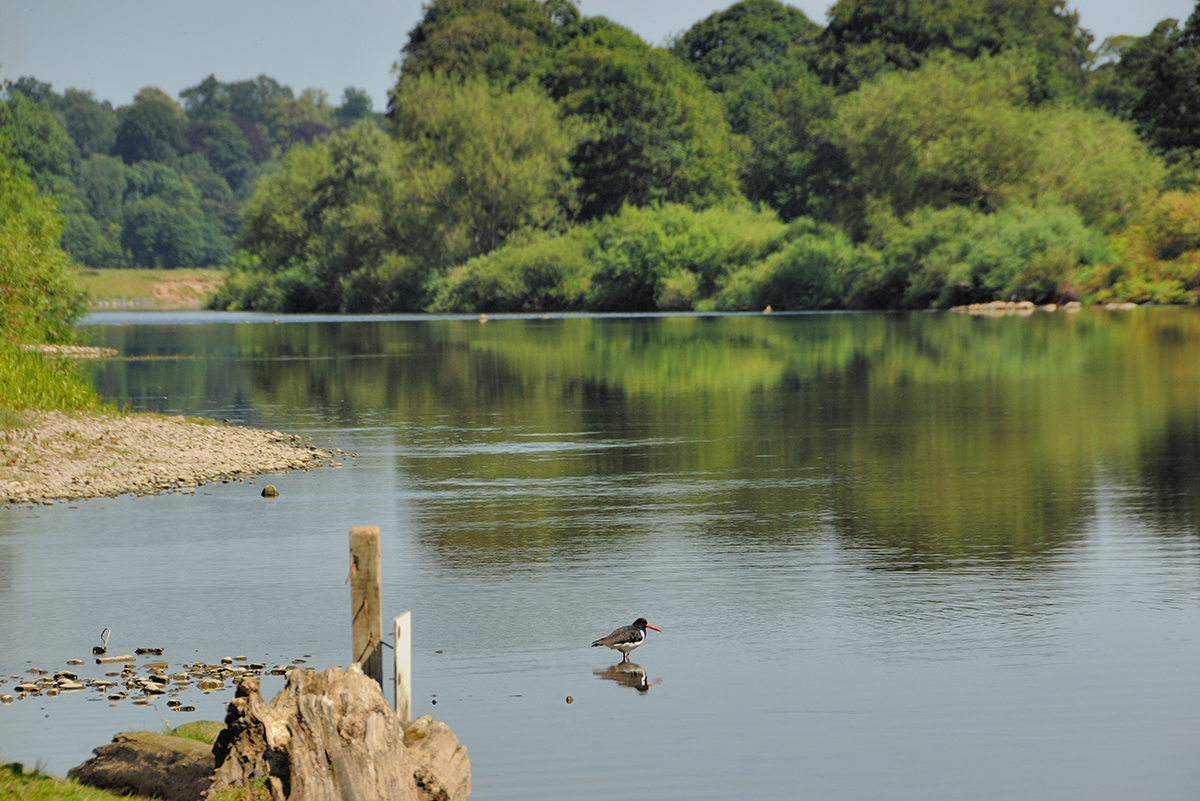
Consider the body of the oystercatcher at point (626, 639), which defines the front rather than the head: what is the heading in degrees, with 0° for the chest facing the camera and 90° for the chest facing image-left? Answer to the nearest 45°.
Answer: approximately 270°

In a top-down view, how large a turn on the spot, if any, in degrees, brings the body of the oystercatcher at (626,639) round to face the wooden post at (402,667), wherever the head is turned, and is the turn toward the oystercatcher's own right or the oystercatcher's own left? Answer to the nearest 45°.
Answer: approximately 135° to the oystercatcher's own right

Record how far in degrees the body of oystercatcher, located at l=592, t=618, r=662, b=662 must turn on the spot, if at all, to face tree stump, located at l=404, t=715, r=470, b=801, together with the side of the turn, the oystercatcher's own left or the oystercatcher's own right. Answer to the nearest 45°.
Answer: approximately 90° to the oystercatcher's own right

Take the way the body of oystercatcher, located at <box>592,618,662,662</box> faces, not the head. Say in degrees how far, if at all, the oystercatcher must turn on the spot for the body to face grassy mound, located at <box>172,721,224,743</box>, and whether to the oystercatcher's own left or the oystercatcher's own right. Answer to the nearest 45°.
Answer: approximately 135° to the oystercatcher's own right

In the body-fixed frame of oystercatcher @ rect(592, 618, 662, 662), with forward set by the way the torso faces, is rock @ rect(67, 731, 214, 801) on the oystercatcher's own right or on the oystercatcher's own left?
on the oystercatcher's own right

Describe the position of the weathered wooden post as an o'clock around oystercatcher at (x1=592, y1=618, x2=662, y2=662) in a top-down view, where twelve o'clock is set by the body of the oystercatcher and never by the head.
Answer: The weathered wooden post is roughly at 4 o'clock from the oystercatcher.
